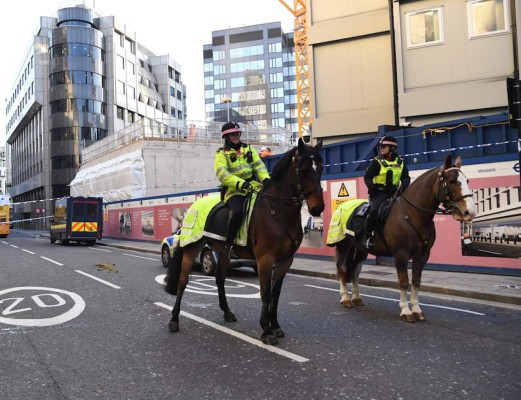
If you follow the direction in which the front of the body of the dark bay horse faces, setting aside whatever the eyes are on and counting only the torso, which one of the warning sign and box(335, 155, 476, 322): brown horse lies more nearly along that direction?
the brown horse

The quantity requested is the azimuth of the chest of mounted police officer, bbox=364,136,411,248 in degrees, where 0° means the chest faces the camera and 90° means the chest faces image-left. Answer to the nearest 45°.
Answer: approximately 315°

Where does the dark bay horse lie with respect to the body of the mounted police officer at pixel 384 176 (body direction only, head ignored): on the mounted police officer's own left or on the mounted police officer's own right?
on the mounted police officer's own right

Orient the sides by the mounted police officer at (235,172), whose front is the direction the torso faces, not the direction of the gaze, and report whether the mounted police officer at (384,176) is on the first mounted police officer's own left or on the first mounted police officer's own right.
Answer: on the first mounted police officer's own left

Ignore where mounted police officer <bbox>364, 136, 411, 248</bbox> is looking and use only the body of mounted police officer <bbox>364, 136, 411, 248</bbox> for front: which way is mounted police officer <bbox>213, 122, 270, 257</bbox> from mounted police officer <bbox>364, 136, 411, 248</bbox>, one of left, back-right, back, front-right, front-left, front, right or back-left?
right

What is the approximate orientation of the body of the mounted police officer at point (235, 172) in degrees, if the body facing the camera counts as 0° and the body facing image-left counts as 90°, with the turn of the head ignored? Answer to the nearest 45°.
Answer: approximately 315°

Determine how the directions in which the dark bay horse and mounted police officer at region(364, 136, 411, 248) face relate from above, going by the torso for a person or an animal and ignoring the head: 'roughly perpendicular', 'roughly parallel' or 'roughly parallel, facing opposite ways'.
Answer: roughly parallel

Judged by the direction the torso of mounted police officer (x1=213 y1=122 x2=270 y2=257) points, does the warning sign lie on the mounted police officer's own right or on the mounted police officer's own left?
on the mounted police officer's own left

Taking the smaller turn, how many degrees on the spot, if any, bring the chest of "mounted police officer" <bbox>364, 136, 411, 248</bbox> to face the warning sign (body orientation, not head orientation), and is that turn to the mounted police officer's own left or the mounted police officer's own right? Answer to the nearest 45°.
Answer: approximately 135° to the mounted police officer's own left

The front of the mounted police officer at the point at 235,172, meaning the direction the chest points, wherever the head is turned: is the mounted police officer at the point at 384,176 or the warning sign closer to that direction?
the mounted police officer

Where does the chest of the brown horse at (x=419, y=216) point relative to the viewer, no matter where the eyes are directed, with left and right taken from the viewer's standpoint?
facing the viewer and to the right of the viewer

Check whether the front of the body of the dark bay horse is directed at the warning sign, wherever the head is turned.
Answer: no

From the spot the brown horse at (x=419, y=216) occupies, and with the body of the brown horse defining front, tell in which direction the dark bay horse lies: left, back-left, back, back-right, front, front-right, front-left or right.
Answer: right

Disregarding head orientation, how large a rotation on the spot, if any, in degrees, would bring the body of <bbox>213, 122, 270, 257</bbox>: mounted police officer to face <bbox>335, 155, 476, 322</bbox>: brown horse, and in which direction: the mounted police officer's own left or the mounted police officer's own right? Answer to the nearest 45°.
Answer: approximately 45° to the mounted police officer's own left

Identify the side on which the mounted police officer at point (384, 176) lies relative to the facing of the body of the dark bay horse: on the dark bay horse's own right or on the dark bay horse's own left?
on the dark bay horse's own left

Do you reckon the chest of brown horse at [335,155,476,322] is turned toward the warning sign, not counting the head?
no
